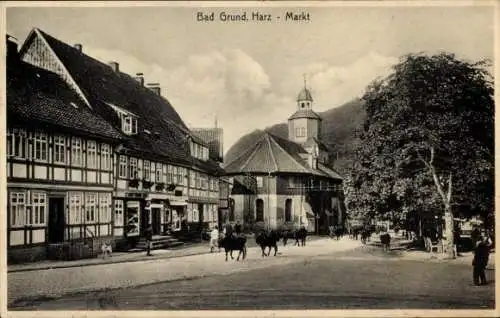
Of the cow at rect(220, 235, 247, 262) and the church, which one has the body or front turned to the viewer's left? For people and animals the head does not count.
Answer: the cow

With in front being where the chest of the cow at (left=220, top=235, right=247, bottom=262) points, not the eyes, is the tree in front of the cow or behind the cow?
behind

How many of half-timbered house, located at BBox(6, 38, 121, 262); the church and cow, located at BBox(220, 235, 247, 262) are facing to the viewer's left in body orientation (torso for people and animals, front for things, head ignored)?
1

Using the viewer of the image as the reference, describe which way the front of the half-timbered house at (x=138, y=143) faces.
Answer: facing the viewer and to the right of the viewer

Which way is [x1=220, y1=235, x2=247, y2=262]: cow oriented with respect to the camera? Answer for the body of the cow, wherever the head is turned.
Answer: to the viewer's left

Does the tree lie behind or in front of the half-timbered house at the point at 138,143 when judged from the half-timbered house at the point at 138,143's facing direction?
in front

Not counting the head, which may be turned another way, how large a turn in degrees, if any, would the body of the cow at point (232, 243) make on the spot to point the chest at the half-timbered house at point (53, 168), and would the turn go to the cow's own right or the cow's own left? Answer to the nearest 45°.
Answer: approximately 45° to the cow's own left

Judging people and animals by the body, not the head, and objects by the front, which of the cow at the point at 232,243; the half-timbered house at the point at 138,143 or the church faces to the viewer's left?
the cow
